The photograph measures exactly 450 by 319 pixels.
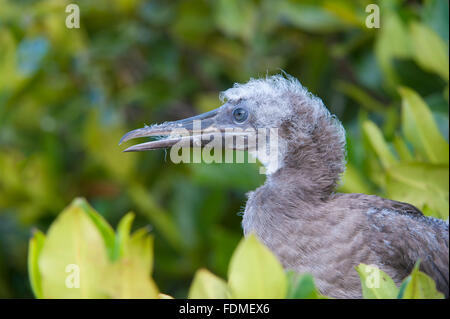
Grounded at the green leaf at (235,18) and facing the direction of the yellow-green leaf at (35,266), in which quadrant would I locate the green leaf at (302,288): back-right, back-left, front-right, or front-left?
front-left

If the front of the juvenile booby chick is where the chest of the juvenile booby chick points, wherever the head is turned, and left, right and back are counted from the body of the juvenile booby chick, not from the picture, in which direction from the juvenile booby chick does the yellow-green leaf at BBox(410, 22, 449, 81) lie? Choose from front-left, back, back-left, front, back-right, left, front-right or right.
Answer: back-right

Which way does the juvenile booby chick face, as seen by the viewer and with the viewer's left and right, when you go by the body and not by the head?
facing to the left of the viewer

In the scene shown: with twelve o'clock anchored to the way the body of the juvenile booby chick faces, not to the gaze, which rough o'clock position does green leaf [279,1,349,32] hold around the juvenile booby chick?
The green leaf is roughly at 3 o'clock from the juvenile booby chick.
